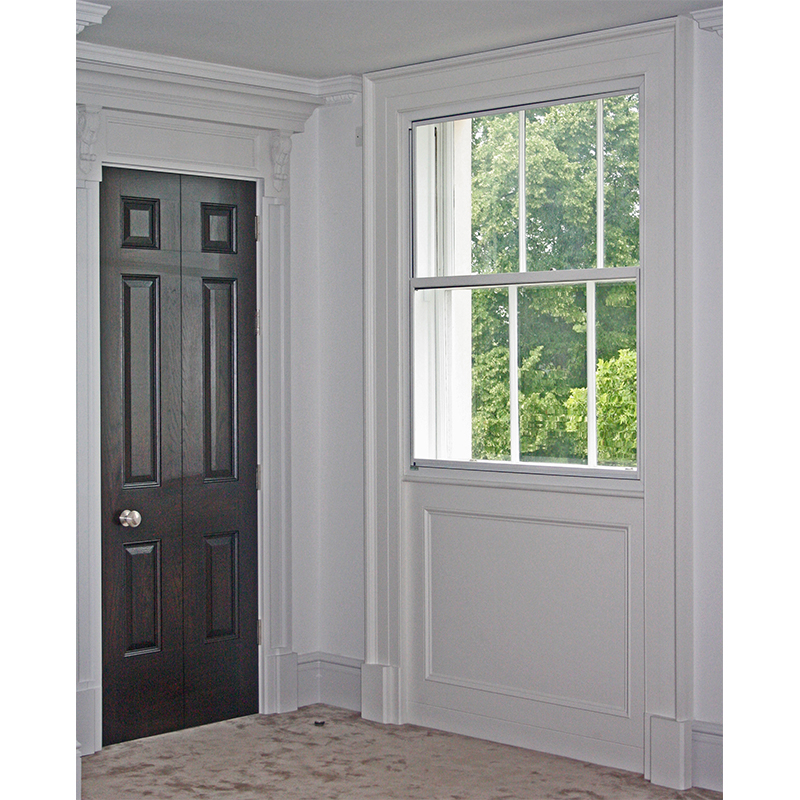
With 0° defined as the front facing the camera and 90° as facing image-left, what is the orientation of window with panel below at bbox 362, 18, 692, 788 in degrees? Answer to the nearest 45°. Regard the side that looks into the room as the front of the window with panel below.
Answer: approximately 45°

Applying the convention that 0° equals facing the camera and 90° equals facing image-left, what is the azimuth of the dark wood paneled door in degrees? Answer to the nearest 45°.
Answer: approximately 315°
